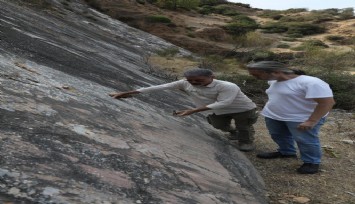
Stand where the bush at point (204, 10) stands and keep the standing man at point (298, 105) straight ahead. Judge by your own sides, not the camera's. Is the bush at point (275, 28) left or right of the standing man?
left

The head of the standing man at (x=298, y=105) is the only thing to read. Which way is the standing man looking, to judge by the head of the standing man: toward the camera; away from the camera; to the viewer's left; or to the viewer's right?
to the viewer's left

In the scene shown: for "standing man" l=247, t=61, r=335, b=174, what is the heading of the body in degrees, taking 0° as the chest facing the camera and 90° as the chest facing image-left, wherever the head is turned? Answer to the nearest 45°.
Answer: approximately 45°

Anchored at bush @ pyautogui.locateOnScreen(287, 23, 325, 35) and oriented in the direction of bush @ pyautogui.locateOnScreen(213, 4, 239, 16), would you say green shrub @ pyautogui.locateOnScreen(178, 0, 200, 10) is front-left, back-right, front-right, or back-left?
front-left

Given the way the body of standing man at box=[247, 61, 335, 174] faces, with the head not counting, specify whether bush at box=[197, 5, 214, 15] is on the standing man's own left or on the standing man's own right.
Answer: on the standing man's own right

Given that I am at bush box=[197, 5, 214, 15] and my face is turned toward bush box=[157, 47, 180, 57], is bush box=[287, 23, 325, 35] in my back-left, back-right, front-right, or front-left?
front-left

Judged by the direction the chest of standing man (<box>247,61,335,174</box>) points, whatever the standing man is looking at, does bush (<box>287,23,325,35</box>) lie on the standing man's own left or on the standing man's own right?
on the standing man's own right

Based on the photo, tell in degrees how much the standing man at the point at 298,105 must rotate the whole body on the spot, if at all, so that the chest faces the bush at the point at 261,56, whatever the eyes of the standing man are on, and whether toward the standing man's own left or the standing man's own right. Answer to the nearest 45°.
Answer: approximately 135° to the standing man's own right

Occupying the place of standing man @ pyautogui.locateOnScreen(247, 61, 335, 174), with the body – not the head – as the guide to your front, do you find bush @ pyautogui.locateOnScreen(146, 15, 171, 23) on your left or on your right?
on your right

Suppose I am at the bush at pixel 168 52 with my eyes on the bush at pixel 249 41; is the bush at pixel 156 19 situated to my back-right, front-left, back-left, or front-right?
front-left

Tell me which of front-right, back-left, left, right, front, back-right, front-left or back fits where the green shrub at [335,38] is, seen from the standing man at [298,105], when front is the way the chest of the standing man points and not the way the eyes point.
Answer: back-right

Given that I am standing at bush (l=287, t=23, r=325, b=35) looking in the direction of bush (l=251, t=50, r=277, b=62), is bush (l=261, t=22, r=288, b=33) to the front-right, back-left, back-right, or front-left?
front-right
